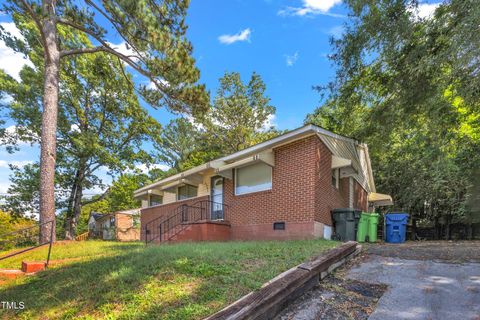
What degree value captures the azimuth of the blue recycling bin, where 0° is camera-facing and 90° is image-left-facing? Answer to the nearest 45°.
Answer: approximately 0°

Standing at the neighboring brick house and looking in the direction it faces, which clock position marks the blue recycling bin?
The blue recycling bin is roughly at 10 o'clock from the neighboring brick house.
